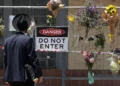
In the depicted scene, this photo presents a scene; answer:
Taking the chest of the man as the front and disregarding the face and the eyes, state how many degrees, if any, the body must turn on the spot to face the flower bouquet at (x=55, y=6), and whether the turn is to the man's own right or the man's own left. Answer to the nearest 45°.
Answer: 0° — they already face it

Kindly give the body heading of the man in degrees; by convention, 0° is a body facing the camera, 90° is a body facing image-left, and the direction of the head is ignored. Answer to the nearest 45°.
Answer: approximately 225°
